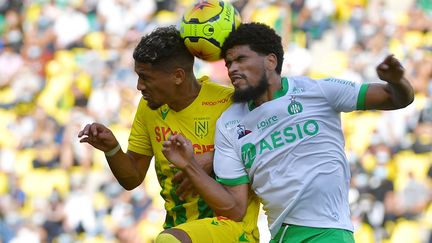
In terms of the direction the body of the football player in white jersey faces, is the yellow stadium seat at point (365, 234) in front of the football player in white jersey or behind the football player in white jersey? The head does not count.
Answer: behind

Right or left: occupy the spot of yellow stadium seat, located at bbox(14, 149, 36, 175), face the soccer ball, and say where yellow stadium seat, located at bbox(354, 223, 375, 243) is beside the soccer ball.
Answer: left

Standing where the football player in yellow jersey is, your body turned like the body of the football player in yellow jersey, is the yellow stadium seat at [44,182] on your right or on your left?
on your right

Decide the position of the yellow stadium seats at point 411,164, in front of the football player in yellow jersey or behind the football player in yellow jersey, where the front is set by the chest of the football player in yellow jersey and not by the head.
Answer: behind

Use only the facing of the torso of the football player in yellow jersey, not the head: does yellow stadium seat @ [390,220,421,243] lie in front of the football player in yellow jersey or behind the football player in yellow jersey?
behind
